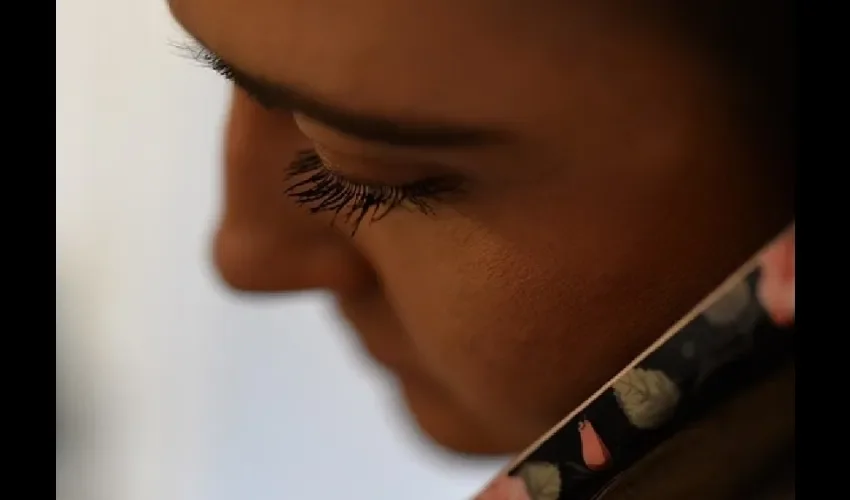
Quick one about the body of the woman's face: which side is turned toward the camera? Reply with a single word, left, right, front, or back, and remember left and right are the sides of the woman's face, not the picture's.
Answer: left
